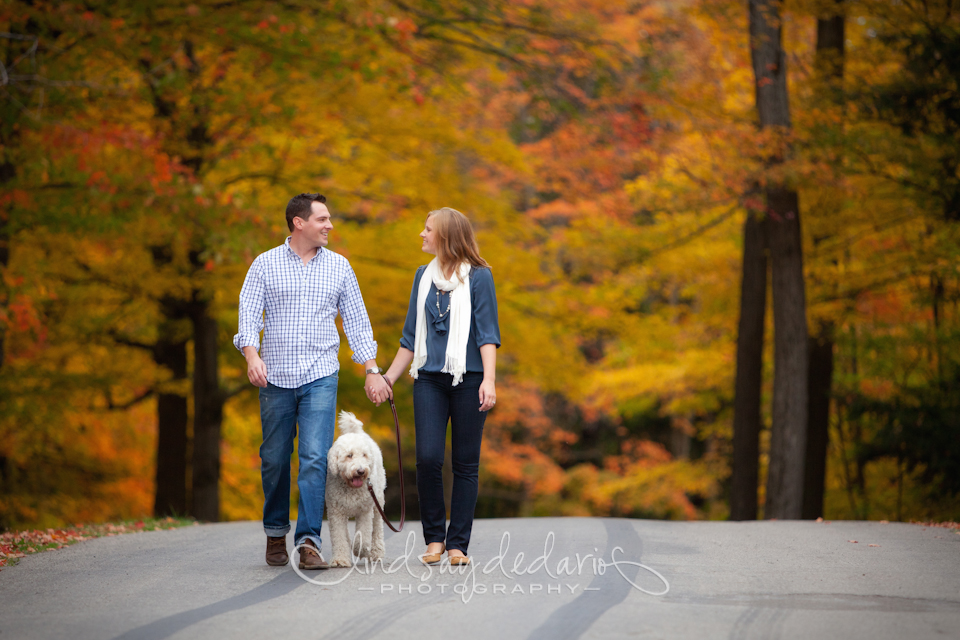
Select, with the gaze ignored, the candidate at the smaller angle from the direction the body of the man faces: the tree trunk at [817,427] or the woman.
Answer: the woman

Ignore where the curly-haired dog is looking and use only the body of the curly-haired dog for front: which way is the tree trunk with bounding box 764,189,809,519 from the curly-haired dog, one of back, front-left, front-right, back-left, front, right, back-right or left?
back-left

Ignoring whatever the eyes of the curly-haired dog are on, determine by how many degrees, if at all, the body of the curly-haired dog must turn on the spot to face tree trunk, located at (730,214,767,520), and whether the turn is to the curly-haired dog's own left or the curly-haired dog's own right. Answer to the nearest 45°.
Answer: approximately 135° to the curly-haired dog's own left

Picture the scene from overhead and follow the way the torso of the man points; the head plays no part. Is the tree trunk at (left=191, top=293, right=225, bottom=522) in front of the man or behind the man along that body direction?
behind

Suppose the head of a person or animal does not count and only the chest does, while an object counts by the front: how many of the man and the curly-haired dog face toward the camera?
2

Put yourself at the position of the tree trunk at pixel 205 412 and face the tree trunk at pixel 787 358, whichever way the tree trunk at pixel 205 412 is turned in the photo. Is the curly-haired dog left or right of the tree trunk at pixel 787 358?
right

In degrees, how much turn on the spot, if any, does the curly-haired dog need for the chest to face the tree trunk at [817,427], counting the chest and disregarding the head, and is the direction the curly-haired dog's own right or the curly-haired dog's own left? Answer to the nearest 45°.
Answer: approximately 135° to the curly-haired dog's own left

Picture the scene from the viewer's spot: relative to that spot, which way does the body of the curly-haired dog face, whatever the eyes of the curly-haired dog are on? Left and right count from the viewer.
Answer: facing the viewer

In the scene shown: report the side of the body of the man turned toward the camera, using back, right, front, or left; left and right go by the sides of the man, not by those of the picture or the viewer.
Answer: front

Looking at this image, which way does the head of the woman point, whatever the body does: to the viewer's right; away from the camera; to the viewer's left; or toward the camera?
to the viewer's left
